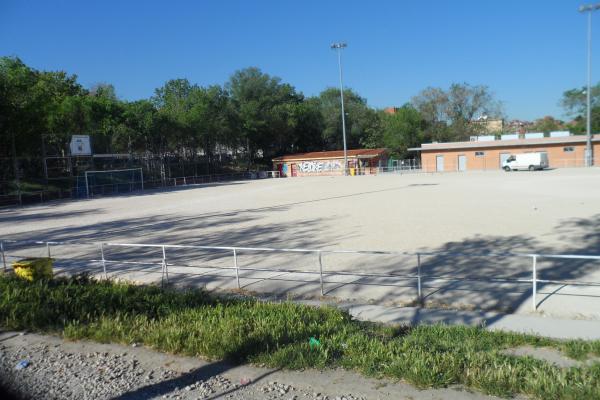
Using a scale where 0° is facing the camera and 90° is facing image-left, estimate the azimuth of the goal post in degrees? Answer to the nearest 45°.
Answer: approximately 315°

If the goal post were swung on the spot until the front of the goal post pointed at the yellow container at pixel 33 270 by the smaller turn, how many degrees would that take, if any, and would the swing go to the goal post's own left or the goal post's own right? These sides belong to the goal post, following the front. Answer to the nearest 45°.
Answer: approximately 45° to the goal post's own right
